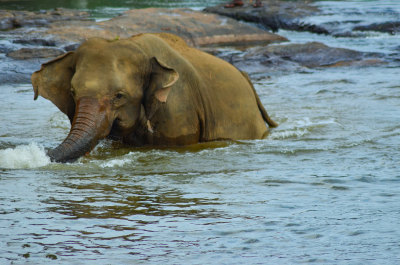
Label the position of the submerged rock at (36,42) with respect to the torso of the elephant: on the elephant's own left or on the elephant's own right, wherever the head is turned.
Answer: on the elephant's own right

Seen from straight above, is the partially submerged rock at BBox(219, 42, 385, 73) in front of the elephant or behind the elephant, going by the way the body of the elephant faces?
behind

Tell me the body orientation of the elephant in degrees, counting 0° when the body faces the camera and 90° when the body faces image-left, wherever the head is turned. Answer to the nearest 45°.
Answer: approximately 45°

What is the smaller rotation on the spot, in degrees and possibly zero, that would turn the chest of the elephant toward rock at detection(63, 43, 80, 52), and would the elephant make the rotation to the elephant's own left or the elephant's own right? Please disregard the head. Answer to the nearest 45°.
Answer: approximately 135° to the elephant's own right

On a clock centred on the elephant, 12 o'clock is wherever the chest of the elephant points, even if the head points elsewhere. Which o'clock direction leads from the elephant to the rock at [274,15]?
The rock is roughly at 5 o'clock from the elephant.

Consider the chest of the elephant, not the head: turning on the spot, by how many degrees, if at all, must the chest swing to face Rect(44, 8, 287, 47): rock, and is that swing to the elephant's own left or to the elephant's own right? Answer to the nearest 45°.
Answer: approximately 135° to the elephant's own right
